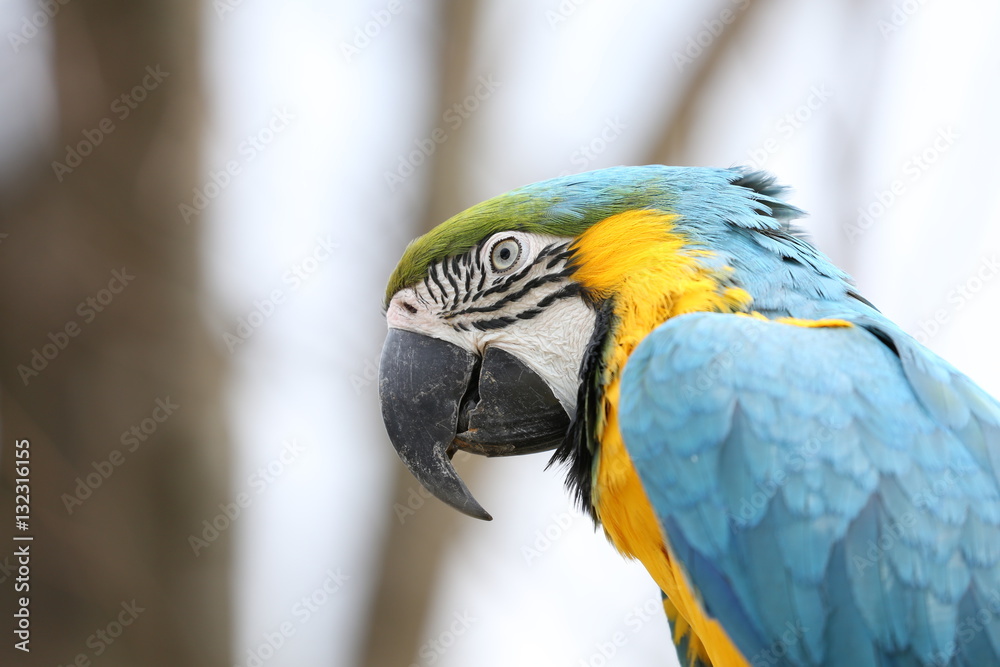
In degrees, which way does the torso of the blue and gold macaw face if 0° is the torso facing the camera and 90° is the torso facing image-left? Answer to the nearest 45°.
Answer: approximately 90°
